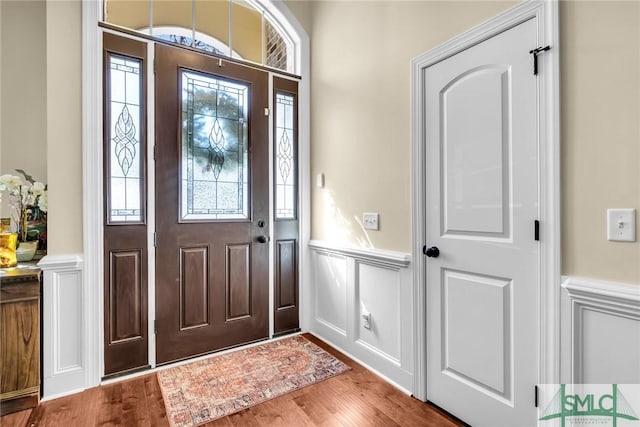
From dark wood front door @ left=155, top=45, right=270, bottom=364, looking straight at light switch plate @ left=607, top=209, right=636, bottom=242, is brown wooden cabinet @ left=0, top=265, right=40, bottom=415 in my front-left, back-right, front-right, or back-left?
back-right

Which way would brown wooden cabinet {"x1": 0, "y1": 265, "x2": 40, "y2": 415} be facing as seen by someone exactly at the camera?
facing the viewer and to the right of the viewer

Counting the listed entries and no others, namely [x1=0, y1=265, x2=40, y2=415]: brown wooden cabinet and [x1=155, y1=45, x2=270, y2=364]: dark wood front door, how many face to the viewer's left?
0

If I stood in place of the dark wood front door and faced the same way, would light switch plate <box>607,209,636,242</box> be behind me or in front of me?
in front
